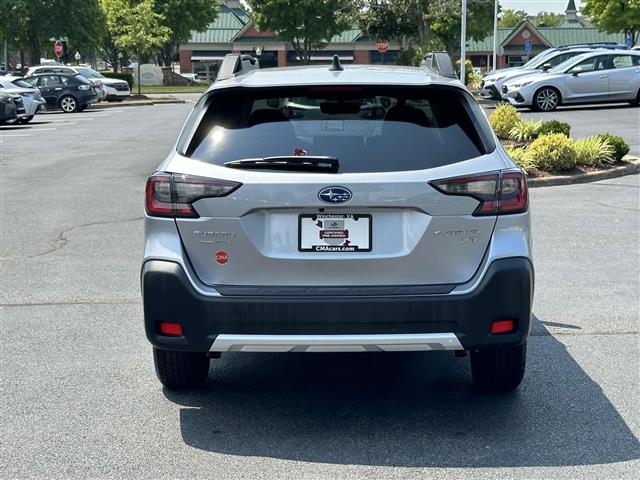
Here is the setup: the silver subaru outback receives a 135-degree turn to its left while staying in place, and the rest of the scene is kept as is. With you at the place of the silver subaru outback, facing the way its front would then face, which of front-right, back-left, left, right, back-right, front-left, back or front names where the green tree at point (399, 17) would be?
back-right

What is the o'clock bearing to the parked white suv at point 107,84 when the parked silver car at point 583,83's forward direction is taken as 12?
The parked white suv is roughly at 1 o'clock from the parked silver car.

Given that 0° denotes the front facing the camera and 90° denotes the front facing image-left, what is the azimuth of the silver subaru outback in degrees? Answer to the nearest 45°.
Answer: approximately 180°

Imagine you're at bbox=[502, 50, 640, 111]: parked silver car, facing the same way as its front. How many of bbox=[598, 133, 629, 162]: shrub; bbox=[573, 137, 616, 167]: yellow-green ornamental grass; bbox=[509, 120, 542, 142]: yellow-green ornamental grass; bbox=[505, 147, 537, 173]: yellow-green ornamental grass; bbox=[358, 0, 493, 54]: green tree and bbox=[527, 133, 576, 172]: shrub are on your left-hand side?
5

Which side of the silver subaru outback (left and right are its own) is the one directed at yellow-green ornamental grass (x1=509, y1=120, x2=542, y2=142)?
front

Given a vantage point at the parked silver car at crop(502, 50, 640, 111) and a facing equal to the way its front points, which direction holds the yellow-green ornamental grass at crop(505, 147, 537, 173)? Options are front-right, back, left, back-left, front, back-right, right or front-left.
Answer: left

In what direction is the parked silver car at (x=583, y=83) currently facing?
to the viewer's left

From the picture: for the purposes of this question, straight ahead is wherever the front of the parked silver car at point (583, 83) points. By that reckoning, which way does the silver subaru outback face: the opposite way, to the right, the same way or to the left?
to the right

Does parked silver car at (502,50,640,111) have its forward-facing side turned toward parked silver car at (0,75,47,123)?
yes

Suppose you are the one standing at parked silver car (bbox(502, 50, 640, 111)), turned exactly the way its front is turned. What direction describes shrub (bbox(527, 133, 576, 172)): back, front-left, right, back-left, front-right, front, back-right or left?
left

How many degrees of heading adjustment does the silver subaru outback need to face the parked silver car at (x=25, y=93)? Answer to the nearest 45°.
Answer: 0° — it already faces it

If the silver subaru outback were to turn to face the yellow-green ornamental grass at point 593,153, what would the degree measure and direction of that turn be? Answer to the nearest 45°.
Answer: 0° — it already faces it

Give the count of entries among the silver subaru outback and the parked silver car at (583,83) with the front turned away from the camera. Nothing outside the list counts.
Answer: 1

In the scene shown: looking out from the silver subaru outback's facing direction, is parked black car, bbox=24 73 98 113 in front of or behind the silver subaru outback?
in front

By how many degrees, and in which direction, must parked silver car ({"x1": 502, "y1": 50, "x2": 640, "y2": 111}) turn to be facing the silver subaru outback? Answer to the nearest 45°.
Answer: approximately 90° to its left

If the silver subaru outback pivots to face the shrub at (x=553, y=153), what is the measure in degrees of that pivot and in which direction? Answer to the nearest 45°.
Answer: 0° — it already faces it

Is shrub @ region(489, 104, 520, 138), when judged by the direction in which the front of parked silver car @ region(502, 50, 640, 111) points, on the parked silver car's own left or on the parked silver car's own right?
on the parked silver car's own left
